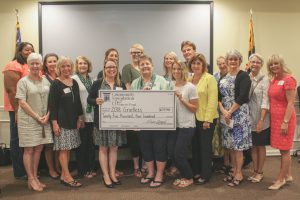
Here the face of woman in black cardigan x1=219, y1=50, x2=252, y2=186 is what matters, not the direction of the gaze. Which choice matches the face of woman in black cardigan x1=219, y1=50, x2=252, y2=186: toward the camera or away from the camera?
toward the camera

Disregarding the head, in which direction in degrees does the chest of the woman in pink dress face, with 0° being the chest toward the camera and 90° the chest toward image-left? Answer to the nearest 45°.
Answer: approximately 45°

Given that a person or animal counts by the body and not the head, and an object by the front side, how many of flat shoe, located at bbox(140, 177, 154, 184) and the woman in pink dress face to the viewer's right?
0

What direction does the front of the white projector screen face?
toward the camera

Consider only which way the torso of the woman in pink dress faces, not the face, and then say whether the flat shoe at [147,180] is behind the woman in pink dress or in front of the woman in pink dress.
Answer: in front

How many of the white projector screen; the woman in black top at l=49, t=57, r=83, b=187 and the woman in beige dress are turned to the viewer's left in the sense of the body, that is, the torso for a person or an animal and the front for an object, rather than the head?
0

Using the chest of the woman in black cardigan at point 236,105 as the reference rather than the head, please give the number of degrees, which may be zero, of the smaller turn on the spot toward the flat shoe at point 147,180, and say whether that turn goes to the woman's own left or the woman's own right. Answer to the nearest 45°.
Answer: approximately 45° to the woman's own right

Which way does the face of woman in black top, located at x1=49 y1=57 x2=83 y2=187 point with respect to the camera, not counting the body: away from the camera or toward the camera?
toward the camera

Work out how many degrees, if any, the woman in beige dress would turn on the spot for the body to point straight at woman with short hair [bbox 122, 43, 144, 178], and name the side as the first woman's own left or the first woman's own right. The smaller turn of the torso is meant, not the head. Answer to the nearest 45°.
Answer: approximately 45° to the first woman's own left
